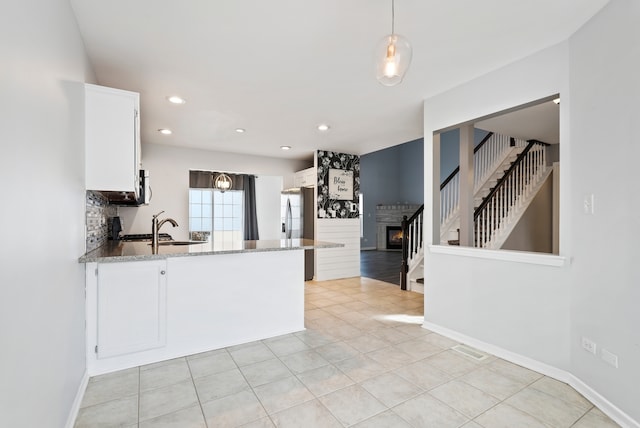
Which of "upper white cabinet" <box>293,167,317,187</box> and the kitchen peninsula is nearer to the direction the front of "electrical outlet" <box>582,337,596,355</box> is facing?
the kitchen peninsula

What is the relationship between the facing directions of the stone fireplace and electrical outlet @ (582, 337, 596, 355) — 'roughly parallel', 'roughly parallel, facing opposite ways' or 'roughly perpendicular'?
roughly perpendicular

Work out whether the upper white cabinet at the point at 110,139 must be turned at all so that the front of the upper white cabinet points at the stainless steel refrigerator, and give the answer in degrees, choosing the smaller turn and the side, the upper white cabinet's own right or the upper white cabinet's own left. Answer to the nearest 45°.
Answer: approximately 45° to the upper white cabinet's own left

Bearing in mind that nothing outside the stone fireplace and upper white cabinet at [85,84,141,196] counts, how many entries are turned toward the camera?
1

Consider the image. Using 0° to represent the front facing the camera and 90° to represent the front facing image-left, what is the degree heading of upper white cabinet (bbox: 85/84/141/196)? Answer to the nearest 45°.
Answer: approximately 270°

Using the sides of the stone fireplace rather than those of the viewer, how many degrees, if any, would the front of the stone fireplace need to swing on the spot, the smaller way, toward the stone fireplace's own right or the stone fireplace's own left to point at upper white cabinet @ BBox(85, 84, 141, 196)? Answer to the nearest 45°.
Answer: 0° — it already faces it

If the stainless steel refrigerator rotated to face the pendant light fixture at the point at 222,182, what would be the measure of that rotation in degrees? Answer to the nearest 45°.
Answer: approximately 45° to its right

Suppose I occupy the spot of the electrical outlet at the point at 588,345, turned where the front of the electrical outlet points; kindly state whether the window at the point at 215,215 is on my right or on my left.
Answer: on my right

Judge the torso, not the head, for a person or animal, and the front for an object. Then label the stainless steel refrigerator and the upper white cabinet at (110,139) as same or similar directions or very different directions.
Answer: very different directions
